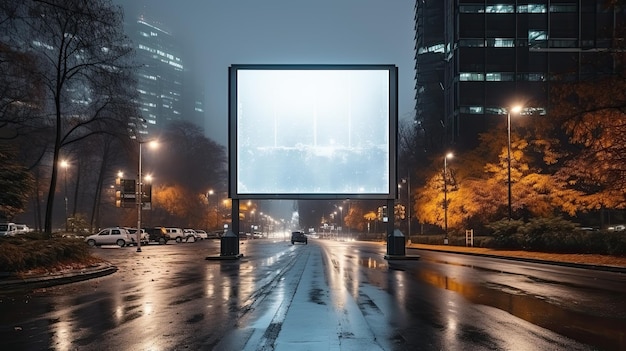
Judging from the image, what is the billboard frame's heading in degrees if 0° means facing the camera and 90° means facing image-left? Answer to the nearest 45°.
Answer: approximately 0°

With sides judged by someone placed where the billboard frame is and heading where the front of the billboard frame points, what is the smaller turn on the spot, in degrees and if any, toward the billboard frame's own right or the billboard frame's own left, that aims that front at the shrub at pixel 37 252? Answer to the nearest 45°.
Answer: approximately 45° to the billboard frame's own right

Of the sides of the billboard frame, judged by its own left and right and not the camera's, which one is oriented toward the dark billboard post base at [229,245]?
right

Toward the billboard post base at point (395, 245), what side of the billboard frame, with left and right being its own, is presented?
left

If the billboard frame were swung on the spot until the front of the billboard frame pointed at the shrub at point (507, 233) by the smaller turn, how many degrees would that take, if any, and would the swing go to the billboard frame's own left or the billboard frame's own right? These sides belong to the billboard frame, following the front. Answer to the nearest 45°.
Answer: approximately 135° to the billboard frame's own left
